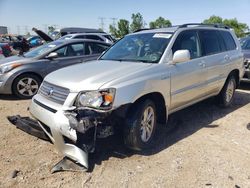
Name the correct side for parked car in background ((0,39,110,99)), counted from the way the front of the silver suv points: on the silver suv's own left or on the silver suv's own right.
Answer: on the silver suv's own right

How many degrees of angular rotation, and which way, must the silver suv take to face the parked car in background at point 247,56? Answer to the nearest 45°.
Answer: approximately 180°

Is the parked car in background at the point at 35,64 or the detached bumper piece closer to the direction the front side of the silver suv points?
the detached bumper piece

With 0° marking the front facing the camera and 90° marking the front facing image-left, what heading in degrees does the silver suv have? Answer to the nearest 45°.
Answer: approximately 45°

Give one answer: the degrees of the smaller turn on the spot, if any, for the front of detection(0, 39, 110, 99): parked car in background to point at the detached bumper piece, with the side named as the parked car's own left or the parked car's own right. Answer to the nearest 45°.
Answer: approximately 45° to the parked car's own left

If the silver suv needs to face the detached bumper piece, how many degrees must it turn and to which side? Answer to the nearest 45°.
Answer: approximately 45° to its right

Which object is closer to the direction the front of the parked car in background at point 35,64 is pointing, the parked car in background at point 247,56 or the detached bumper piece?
the detached bumper piece

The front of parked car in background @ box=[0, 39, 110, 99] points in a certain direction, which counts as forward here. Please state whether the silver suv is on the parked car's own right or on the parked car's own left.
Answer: on the parked car's own left

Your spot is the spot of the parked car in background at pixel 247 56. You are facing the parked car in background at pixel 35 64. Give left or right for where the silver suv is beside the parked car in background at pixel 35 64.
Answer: left

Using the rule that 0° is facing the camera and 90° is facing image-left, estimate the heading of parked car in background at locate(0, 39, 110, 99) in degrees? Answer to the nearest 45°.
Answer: approximately 45°
